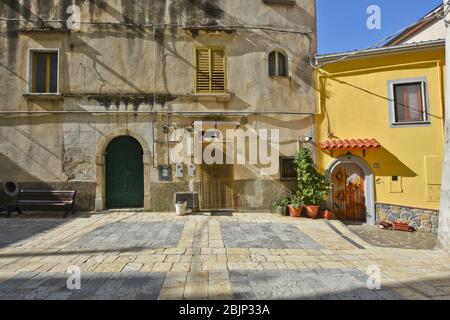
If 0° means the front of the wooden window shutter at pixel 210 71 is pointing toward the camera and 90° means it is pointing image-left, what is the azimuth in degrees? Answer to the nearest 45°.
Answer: approximately 0°

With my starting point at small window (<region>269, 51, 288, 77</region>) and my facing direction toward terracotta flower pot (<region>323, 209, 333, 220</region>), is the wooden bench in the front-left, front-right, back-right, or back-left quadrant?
back-right

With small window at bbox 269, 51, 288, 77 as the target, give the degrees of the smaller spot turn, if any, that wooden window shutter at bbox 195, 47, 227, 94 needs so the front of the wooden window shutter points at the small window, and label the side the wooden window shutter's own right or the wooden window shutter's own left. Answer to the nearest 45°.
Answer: approximately 90° to the wooden window shutter's own left
